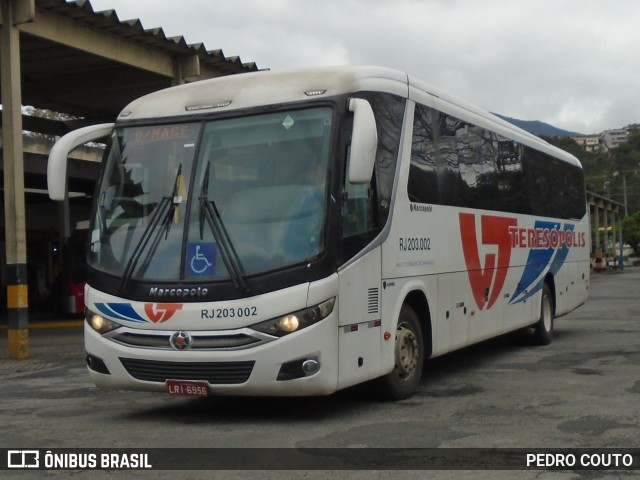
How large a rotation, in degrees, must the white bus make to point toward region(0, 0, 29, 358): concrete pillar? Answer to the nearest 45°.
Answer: approximately 90° to its right

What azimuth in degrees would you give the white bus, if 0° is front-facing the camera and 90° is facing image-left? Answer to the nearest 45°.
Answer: approximately 45°
